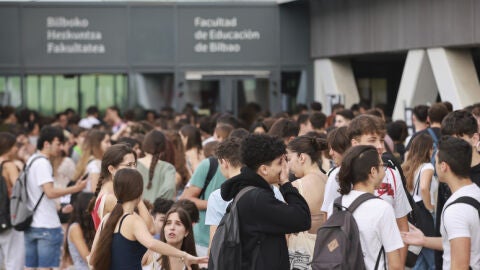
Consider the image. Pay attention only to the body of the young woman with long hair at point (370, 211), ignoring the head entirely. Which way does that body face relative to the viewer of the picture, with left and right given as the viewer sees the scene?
facing away from the viewer and to the right of the viewer

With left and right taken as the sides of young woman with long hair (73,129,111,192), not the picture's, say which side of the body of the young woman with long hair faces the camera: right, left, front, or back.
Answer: right

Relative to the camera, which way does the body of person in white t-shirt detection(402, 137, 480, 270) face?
to the viewer's left

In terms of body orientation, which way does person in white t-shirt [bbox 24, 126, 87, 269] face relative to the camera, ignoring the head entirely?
to the viewer's right

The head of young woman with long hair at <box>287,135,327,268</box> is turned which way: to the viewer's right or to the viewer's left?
to the viewer's left

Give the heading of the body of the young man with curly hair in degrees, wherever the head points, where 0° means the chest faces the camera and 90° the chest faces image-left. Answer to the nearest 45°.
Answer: approximately 270°

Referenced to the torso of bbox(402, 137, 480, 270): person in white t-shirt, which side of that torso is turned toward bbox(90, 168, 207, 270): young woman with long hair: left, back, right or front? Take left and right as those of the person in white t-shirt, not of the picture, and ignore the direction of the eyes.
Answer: front

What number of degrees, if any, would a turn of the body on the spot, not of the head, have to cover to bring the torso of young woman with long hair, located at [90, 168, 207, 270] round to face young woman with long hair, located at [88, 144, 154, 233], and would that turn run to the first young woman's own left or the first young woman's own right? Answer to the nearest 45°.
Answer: approximately 45° to the first young woman's own left

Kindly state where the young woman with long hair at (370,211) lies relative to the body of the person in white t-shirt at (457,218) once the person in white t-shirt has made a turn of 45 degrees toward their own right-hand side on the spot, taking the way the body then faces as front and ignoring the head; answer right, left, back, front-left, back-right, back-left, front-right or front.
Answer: left
